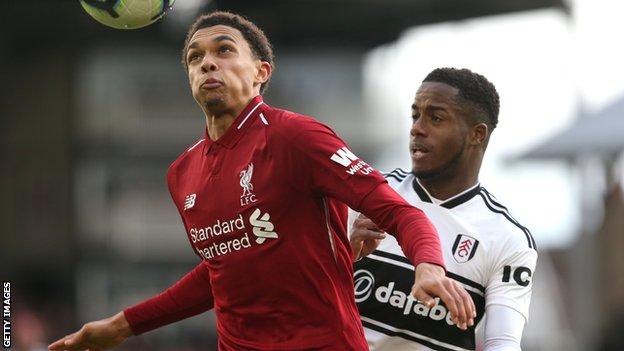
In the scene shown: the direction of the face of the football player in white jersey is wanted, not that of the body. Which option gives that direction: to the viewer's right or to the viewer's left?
to the viewer's left

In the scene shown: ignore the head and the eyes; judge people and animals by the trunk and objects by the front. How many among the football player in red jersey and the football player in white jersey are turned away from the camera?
0

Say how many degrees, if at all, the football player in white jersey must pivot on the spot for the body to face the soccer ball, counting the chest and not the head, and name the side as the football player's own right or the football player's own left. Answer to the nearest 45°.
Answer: approximately 45° to the football player's own right

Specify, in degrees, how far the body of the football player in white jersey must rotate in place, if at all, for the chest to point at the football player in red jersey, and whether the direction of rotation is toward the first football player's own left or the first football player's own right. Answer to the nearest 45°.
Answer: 0° — they already face them

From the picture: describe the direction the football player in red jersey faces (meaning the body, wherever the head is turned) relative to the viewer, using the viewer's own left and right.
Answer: facing the viewer and to the left of the viewer
